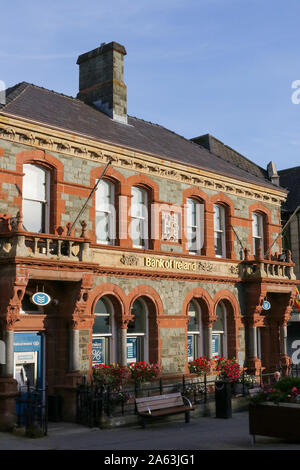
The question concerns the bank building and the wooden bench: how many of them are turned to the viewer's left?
0

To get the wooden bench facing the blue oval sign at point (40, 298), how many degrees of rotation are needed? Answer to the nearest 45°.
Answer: approximately 135° to its right

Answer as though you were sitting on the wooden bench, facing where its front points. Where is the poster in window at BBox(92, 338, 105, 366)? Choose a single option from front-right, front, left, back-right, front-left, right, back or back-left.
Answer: back

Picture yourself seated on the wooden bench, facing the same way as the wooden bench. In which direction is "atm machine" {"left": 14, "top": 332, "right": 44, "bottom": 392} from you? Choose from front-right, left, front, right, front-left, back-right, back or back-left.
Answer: back-right

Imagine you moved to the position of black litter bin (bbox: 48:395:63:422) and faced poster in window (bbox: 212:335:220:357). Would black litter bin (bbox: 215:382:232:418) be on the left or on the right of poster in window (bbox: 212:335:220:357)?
right
